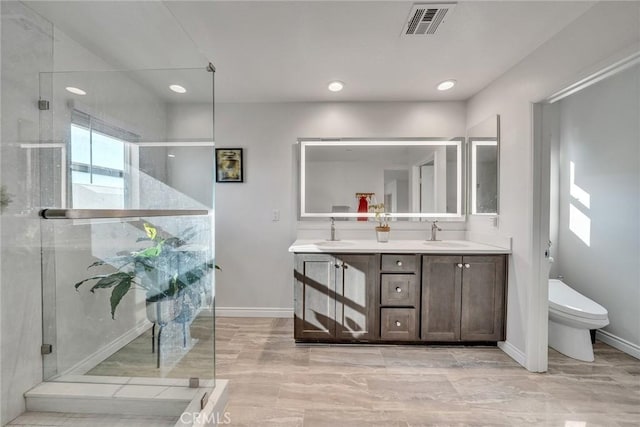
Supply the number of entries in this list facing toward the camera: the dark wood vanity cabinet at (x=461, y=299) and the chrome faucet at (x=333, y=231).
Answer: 2

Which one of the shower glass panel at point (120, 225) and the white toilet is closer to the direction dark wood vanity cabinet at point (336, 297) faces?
the shower glass panel

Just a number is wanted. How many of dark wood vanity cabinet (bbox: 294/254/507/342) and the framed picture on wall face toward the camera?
2

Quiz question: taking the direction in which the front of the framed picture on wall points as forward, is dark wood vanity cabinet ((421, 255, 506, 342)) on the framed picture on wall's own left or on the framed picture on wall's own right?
on the framed picture on wall's own left

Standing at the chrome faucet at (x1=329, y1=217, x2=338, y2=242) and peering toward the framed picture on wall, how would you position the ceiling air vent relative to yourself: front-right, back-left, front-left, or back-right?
back-left

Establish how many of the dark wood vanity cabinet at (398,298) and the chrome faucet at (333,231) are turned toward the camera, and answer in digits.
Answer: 2

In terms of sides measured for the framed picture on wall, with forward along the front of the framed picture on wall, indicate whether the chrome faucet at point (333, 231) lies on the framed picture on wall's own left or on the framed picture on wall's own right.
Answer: on the framed picture on wall's own left

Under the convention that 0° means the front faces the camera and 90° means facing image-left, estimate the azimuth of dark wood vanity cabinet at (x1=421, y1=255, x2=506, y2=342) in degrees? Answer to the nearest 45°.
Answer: approximately 0°

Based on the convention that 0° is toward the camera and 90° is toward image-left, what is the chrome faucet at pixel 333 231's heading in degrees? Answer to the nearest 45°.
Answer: approximately 0°

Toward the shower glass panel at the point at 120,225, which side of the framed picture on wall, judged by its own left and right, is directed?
front

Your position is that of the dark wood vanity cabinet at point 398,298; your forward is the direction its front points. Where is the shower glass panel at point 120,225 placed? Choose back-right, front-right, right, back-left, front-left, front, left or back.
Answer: front-right
